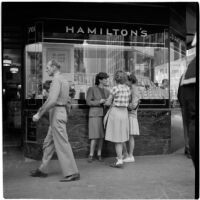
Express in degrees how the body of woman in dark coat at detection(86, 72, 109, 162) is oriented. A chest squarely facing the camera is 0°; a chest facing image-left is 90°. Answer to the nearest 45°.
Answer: approximately 315°

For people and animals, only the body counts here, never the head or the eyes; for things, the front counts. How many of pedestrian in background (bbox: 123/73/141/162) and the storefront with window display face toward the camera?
1

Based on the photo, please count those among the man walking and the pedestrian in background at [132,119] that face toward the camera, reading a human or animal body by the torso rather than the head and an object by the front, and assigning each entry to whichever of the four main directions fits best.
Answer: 0

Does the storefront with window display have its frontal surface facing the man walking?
yes

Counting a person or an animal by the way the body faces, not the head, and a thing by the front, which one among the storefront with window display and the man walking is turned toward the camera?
the storefront with window display

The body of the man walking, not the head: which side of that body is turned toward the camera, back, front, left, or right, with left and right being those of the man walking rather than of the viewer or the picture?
left

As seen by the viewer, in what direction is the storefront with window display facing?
toward the camera

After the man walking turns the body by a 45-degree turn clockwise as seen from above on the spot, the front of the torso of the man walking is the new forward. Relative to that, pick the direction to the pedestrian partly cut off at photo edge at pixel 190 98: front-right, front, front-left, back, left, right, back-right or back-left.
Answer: back

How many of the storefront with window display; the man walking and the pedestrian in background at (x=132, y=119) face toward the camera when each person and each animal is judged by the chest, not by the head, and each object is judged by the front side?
1

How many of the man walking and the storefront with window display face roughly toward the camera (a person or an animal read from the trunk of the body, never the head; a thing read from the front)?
1
